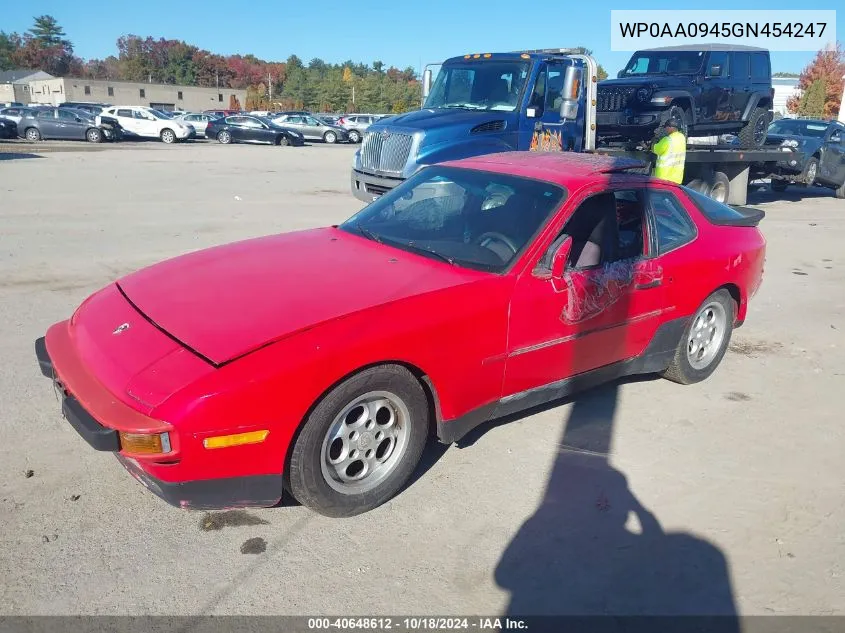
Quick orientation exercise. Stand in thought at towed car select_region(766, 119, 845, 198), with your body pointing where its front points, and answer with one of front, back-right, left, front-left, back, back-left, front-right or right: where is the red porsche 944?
front-left

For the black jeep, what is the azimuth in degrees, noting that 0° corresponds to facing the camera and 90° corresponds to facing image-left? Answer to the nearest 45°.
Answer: approximately 45°

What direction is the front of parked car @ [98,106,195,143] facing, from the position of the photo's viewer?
facing the viewer and to the right of the viewer

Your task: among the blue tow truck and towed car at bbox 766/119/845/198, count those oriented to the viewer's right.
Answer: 0

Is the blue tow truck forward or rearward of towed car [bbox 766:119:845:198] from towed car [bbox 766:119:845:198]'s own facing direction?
forward

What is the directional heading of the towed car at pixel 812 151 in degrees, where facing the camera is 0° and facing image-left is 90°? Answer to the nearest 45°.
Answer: approximately 45°

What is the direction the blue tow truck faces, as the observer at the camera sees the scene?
facing the viewer and to the left of the viewer
